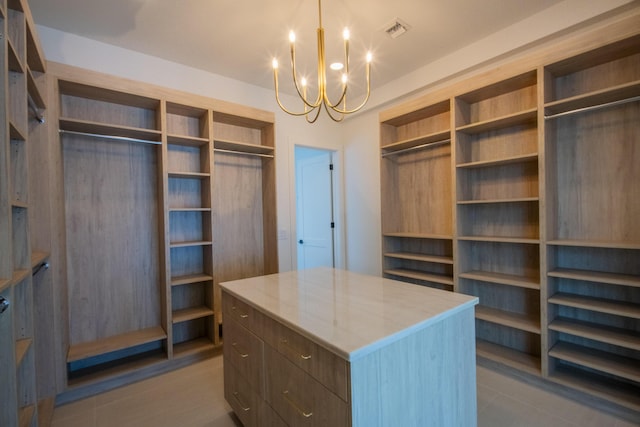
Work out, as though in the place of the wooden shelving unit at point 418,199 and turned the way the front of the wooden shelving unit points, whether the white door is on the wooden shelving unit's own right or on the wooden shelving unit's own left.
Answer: on the wooden shelving unit's own right

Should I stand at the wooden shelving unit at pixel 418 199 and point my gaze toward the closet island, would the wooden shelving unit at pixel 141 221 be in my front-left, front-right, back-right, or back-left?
front-right

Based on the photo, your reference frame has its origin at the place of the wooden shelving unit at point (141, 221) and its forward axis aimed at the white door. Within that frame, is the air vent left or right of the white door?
right

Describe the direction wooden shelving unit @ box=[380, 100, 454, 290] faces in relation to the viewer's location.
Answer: facing the viewer and to the left of the viewer

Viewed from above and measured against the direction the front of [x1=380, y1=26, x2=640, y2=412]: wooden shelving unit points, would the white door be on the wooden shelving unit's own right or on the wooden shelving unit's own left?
on the wooden shelving unit's own right

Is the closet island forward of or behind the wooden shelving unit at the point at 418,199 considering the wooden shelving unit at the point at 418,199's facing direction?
forward

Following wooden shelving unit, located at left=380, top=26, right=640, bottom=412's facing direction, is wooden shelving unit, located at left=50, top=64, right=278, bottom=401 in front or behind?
in front
